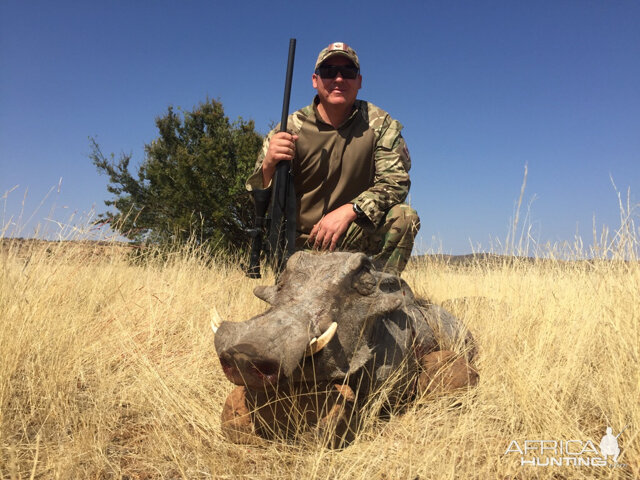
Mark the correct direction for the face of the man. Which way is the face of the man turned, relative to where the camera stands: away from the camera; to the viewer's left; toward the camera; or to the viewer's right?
toward the camera

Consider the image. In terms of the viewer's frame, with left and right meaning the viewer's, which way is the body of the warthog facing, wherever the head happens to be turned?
facing the viewer and to the left of the viewer

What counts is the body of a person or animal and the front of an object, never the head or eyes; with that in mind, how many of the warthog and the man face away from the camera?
0

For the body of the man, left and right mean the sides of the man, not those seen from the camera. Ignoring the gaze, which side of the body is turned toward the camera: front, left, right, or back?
front

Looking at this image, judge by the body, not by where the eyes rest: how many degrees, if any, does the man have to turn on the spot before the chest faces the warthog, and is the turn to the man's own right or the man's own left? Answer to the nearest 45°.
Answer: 0° — they already face it

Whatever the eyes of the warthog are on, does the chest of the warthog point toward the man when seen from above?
no
